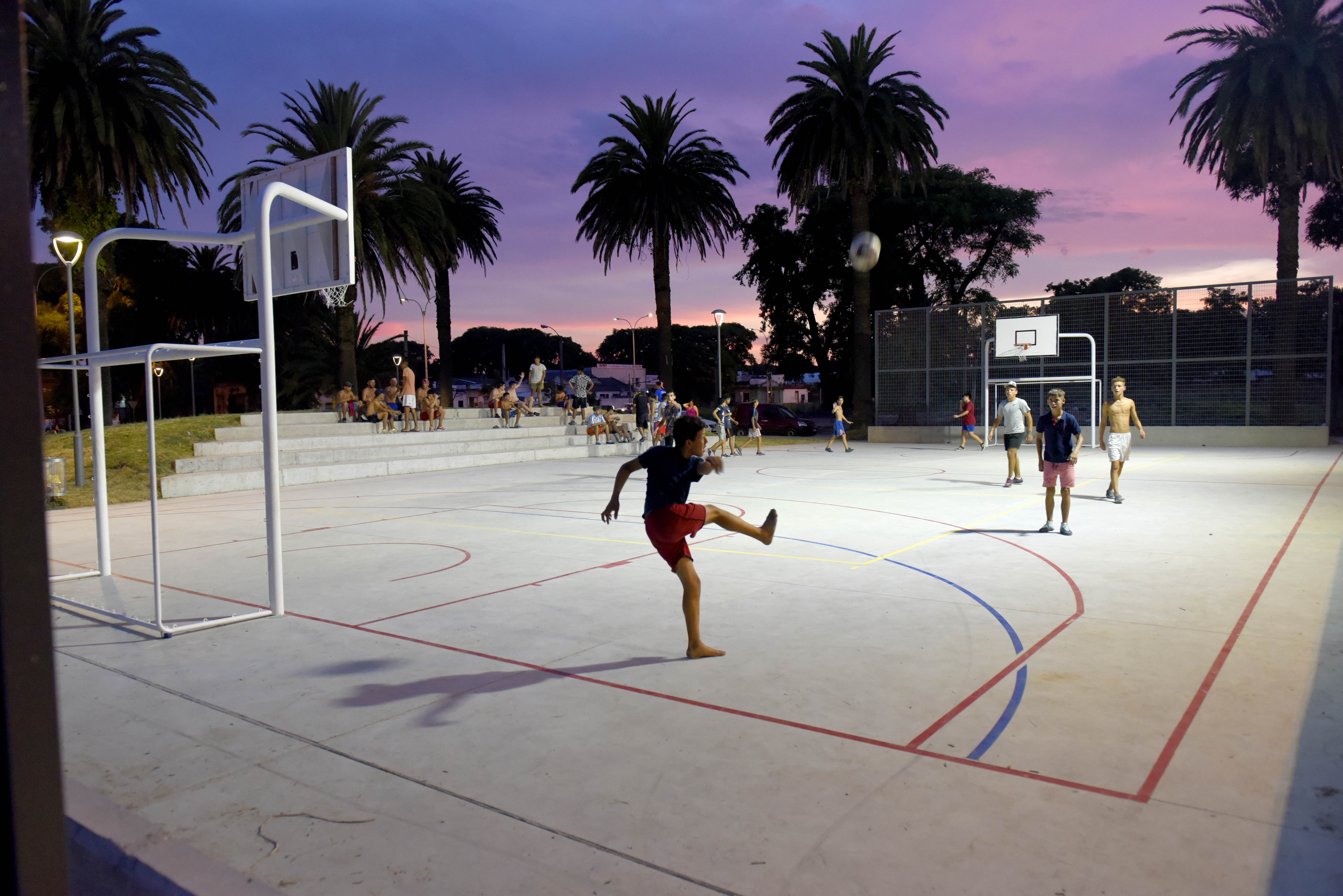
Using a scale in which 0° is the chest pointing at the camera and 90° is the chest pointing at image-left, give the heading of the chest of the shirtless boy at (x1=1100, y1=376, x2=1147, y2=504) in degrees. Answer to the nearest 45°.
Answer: approximately 0°

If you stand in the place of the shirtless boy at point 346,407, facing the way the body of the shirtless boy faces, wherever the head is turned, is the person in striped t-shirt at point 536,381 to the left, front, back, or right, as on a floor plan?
left

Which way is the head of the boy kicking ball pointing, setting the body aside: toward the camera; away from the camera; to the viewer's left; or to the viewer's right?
to the viewer's right

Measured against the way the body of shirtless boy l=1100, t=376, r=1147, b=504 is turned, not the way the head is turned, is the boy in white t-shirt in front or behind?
behind

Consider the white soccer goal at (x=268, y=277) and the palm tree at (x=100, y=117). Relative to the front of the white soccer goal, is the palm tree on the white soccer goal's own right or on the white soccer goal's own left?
on the white soccer goal's own left

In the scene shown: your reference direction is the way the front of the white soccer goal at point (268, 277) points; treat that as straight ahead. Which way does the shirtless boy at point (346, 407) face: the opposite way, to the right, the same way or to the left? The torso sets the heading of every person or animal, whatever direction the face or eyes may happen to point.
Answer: to the right

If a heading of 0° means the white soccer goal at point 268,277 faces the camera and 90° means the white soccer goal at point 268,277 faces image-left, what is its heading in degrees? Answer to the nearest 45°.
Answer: approximately 225°
